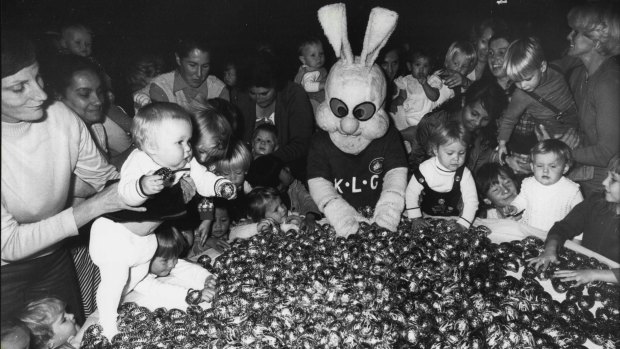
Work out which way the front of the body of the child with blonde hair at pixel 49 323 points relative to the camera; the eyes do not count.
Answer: to the viewer's right

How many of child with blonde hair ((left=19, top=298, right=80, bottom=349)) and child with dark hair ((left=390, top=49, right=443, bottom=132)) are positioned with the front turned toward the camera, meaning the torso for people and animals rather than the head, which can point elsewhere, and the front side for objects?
1

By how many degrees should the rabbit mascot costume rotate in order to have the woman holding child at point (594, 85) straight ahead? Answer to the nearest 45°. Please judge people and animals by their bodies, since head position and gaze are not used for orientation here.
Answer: approximately 90° to its left

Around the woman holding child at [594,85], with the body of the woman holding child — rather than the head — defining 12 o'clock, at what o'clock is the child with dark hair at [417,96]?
The child with dark hair is roughly at 1 o'clock from the woman holding child.

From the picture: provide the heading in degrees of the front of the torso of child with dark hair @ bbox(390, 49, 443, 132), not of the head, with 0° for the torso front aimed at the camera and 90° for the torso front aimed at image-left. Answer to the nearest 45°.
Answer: approximately 0°
